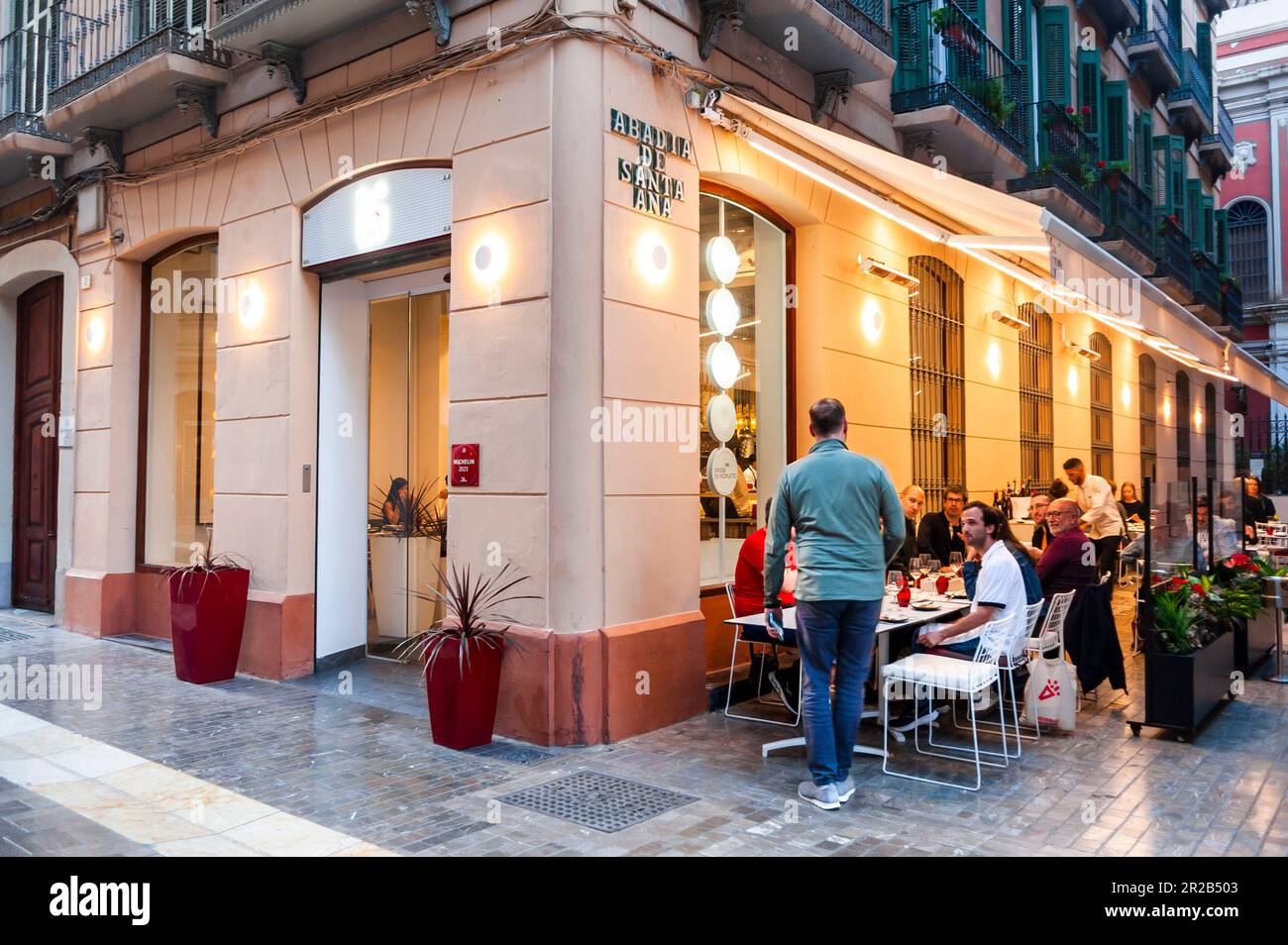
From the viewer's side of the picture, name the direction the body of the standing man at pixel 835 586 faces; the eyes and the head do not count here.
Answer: away from the camera

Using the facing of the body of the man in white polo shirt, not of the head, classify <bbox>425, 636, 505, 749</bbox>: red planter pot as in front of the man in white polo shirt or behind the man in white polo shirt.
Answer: in front

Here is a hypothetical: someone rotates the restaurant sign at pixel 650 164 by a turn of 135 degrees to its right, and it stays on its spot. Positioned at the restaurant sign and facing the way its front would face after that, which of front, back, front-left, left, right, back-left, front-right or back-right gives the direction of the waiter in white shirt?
back-right

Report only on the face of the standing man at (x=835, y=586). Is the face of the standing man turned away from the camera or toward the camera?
away from the camera

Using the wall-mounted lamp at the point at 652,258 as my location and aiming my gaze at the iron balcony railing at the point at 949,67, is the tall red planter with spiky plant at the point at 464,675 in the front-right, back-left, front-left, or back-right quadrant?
back-left

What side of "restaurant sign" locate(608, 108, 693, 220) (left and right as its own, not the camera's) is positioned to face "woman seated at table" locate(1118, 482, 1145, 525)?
left

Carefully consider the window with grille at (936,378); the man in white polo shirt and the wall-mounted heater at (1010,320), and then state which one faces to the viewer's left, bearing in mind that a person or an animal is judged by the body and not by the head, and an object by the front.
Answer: the man in white polo shirt

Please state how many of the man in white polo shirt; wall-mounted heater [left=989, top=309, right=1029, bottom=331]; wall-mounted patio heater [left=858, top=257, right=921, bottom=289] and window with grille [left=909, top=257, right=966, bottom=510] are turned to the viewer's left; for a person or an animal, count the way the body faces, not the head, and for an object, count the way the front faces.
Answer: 1

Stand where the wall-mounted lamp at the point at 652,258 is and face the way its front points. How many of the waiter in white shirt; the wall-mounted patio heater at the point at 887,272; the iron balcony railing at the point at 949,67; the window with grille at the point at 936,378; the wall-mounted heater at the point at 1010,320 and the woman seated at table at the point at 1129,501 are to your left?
6

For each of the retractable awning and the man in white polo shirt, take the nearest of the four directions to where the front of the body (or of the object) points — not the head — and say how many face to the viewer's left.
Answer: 1

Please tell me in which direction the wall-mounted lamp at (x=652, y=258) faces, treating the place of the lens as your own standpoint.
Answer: facing the viewer and to the right of the viewer

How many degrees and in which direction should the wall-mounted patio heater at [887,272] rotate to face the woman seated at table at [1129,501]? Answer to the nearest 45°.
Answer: approximately 90° to its left

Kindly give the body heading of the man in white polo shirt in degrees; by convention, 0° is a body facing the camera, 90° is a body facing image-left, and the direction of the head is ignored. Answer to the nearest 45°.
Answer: approximately 90°
